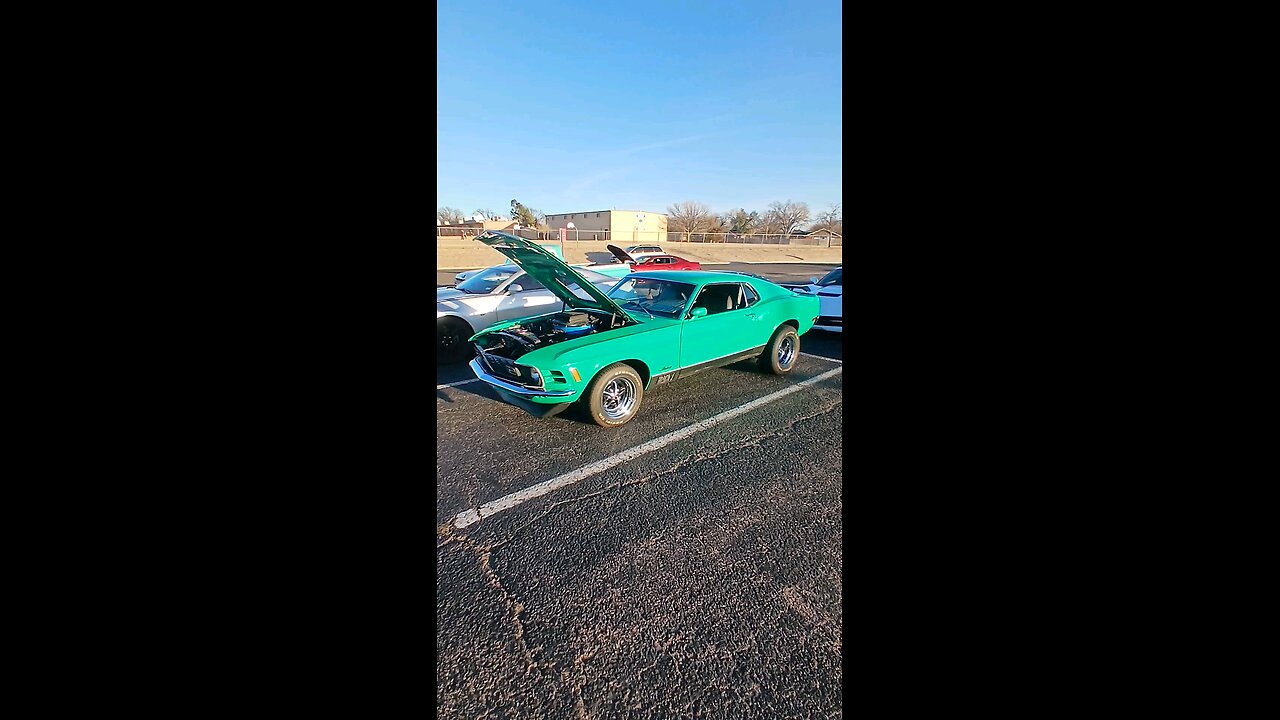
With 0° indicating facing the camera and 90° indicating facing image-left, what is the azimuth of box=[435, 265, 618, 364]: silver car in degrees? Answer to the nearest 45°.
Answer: approximately 45°

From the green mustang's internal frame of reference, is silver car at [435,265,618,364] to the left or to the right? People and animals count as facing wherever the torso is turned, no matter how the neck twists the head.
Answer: on its right

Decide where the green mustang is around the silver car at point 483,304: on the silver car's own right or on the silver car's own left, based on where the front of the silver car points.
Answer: on the silver car's own left

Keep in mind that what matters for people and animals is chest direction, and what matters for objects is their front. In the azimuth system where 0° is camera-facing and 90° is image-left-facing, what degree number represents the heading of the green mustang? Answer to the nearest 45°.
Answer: approximately 45°
